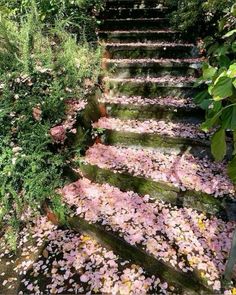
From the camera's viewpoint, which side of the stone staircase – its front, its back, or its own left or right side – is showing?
front
